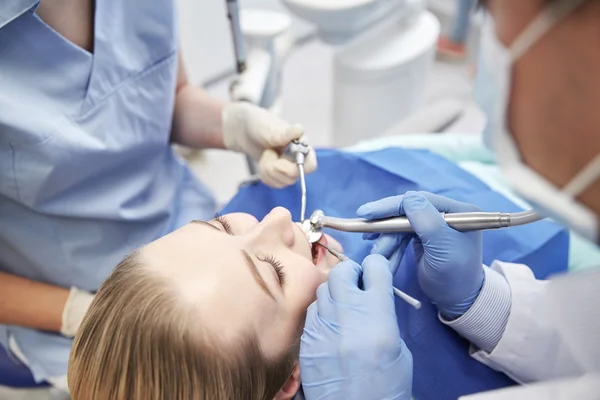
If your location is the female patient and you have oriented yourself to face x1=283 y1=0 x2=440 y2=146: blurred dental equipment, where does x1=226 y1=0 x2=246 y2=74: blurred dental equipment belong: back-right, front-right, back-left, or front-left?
front-left

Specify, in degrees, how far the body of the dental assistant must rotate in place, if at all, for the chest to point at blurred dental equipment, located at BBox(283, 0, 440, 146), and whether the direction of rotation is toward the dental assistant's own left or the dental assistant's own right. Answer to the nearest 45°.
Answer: approximately 90° to the dental assistant's own left
